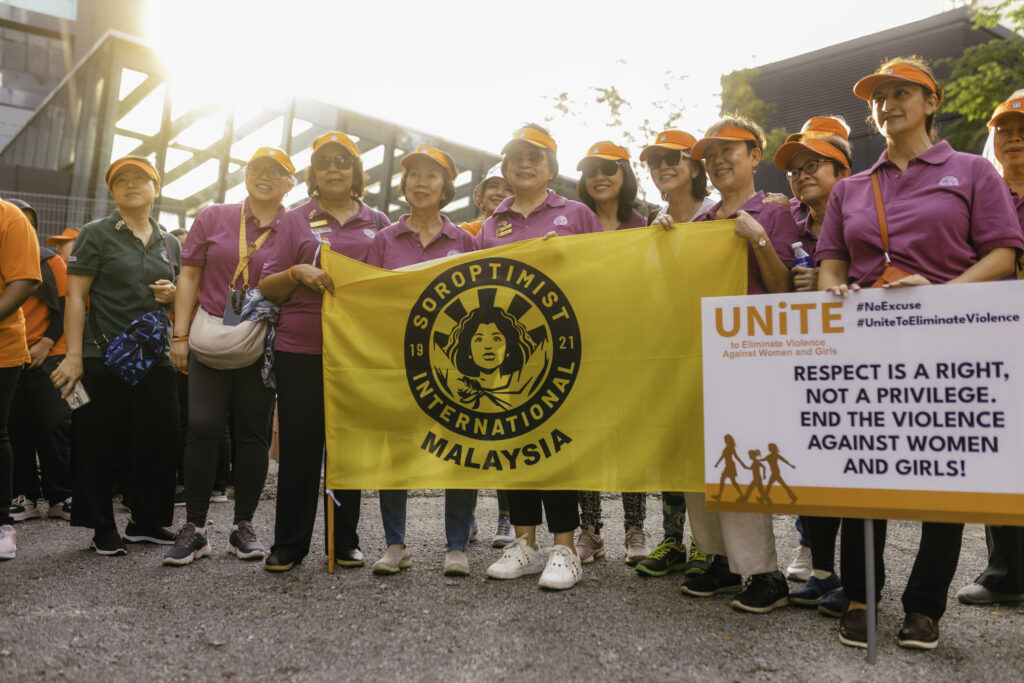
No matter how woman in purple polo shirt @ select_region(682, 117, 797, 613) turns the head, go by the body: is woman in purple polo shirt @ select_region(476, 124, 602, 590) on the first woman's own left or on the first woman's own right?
on the first woman's own right

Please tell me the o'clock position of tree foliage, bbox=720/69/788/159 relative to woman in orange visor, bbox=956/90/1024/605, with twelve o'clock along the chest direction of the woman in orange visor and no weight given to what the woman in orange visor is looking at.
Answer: The tree foliage is roughly at 4 o'clock from the woman in orange visor.

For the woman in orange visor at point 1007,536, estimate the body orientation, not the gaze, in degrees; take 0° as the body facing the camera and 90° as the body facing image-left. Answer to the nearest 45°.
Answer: approximately 45°

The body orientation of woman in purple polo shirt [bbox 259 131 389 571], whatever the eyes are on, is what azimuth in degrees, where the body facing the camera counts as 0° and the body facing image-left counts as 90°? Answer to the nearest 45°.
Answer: approximately 0°

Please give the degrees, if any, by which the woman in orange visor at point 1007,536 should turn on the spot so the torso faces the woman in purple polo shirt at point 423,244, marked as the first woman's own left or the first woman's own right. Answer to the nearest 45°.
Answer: approximately 45° to the first woman's own right

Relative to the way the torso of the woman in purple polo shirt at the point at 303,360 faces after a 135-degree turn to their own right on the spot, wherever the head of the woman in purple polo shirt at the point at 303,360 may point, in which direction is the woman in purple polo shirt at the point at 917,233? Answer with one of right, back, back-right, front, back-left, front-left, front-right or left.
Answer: back
